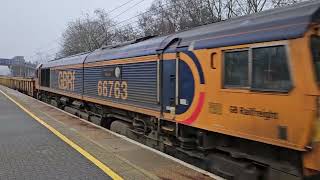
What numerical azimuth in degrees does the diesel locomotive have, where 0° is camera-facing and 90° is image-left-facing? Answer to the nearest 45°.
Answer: approximately 315°
